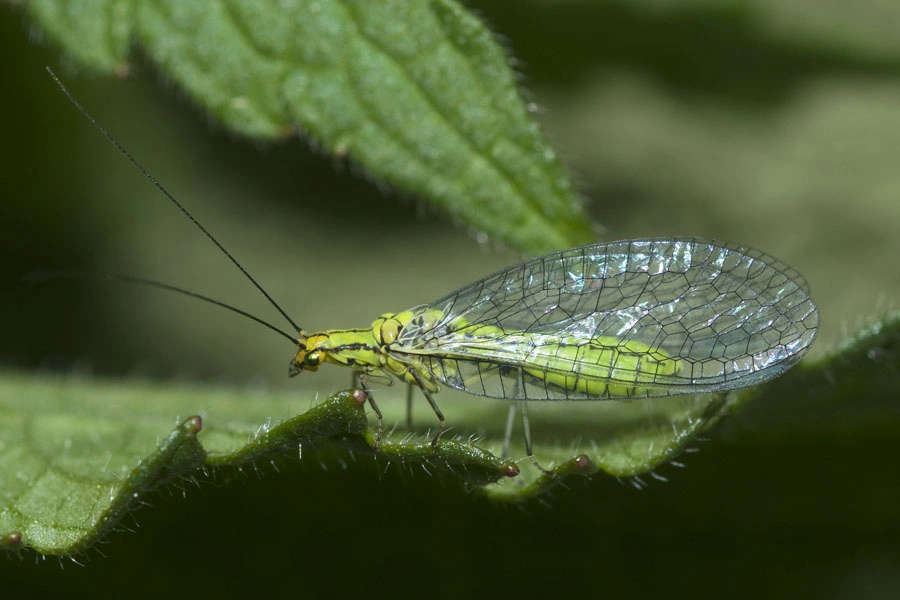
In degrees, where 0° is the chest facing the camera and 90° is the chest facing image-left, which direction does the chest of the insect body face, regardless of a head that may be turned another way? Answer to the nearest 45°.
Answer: approximately 90°
